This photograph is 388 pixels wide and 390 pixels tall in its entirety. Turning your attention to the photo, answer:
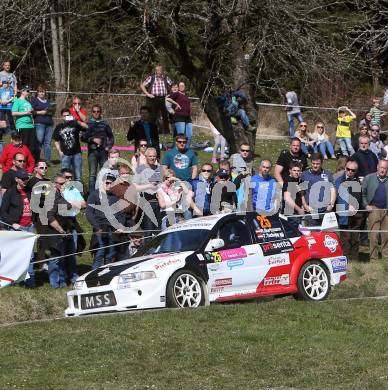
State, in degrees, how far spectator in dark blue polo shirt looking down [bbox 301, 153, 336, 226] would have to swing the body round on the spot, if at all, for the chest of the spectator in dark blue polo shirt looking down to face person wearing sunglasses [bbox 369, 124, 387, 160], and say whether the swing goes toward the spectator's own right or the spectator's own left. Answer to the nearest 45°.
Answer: approximately 180°

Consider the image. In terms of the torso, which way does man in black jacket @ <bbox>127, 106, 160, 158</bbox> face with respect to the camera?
toward the camera

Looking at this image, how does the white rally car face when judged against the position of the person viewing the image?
facing the viewer and to the left of the viewer

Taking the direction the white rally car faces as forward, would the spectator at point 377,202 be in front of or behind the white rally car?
behind

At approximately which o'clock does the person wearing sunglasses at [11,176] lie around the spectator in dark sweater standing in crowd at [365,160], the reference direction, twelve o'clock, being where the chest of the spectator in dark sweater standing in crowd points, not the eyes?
The person wearing sunglasses is roughly at 2 o'clock from the spectator in dark sweater standing in crowd.

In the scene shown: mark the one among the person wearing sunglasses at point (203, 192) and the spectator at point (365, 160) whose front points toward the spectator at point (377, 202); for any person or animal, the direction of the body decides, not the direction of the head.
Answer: the spectator at point (365, 160)

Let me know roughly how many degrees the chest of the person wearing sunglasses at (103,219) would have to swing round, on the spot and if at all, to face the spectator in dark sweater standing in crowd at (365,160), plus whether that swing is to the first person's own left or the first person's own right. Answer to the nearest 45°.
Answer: approximately 90° to the first person's own left

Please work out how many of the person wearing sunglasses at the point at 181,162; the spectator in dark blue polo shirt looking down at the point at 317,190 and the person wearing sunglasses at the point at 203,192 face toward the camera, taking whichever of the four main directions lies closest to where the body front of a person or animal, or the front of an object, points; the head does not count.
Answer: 3

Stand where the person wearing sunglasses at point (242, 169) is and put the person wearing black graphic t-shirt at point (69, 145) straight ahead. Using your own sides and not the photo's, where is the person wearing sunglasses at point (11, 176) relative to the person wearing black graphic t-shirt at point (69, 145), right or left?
left

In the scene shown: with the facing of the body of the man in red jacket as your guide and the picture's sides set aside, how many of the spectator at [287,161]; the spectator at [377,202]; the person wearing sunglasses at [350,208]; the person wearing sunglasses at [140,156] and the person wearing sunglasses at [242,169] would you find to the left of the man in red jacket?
5

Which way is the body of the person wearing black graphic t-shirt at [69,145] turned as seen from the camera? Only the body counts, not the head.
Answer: toward the camera

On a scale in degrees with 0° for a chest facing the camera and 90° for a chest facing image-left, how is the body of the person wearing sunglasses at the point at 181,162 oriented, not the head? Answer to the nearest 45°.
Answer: approximately 0°

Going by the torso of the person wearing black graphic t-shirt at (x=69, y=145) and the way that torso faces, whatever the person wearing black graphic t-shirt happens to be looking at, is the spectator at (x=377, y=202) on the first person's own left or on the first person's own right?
on the first person's own left

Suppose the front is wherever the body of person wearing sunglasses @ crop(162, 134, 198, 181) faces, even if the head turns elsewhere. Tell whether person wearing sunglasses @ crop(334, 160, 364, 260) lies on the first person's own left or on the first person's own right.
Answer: on the first person's own left

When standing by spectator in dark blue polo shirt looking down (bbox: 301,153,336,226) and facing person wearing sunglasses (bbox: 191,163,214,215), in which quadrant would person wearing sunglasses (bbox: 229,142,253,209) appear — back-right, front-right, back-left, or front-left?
front-right

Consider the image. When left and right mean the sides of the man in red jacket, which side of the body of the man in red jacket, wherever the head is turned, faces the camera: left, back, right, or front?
front

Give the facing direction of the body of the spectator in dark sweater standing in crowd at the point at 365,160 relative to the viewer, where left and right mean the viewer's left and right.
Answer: facing the viewer
